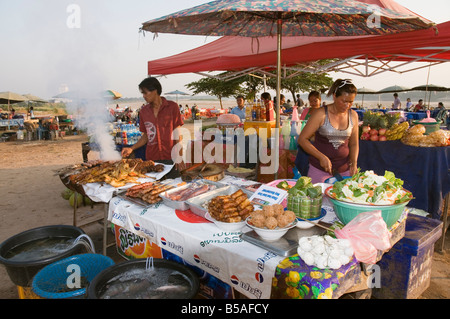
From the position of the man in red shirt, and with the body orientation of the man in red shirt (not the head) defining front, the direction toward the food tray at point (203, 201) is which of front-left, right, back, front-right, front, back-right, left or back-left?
front-left

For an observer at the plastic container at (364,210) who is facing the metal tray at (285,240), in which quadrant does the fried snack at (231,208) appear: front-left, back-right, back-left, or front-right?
front-right

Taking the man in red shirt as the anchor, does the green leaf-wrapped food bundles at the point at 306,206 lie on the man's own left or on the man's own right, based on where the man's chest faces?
on the man's own left

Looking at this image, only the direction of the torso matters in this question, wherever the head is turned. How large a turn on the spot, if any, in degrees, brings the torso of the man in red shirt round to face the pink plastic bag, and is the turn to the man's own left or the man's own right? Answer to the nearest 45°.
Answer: approximately 45° to the man's own left

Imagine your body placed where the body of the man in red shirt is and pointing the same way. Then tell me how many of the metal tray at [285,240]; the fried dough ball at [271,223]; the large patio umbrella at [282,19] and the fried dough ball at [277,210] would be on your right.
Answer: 0

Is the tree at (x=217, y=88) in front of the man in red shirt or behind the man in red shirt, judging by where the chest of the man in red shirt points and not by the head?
behind

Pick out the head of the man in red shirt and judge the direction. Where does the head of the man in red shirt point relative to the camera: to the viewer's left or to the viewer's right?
to the viewer's left

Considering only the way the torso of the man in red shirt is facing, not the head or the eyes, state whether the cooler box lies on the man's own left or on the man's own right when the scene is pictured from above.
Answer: on the man's own left

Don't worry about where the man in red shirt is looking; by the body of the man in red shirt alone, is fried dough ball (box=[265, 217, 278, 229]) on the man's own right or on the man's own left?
on the man's own left

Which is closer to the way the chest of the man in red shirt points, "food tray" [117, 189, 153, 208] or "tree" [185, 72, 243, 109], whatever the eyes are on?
the food tray

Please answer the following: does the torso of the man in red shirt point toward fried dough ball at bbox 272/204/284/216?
no

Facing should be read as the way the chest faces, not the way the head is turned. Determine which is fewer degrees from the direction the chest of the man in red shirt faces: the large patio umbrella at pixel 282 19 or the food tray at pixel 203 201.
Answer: the food tray

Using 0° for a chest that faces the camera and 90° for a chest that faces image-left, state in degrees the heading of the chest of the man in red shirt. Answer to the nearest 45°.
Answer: approximately 45°

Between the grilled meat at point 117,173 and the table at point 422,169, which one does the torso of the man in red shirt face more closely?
the grilled meat
